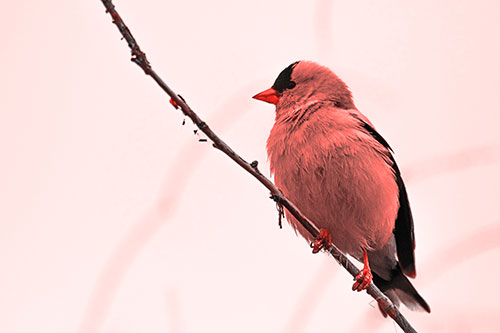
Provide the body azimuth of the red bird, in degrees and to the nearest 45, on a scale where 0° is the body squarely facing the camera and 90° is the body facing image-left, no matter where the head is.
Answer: approximately 45°
